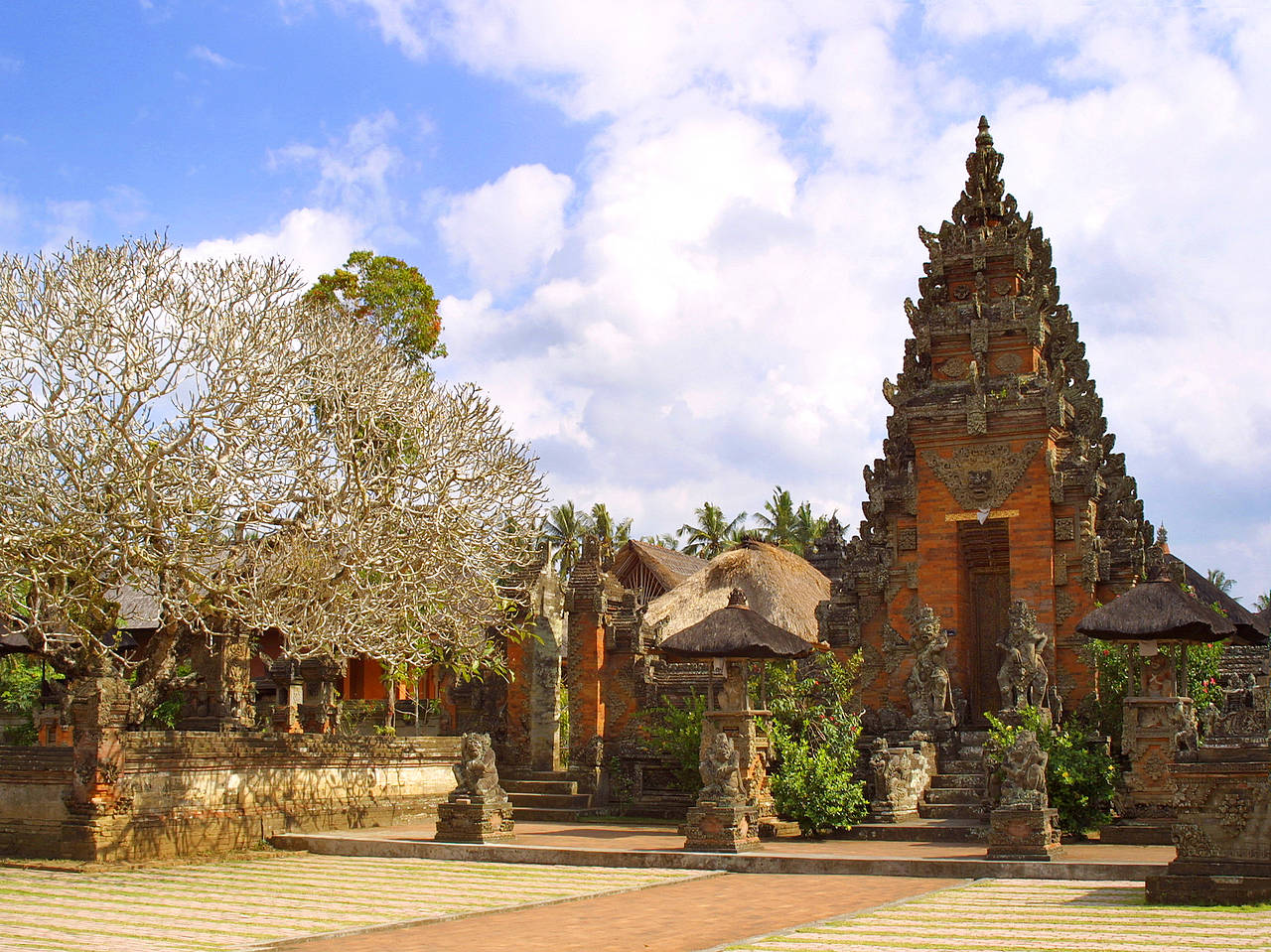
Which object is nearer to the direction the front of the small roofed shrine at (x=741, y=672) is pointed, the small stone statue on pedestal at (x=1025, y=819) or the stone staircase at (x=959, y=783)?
the small stone statue on pedestal

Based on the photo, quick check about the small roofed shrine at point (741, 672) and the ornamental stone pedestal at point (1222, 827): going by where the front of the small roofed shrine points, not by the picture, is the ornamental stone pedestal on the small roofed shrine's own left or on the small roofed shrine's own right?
on the small roofed shrine's own left

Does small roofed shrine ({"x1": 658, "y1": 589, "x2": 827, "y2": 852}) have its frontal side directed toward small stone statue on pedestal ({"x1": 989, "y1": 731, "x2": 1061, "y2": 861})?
no

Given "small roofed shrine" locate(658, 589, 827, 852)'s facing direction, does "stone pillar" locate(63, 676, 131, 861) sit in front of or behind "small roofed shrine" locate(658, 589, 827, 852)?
in front

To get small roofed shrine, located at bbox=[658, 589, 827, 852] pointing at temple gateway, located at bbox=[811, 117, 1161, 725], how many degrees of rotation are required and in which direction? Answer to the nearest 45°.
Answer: approximately 180°

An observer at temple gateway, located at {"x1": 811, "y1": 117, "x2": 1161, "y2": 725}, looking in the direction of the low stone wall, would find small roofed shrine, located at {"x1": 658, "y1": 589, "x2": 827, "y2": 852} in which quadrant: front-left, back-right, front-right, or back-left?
front-left

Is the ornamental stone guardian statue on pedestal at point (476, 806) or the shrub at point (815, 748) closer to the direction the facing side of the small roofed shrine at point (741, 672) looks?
the ornamental stone guardian statue on pedestal

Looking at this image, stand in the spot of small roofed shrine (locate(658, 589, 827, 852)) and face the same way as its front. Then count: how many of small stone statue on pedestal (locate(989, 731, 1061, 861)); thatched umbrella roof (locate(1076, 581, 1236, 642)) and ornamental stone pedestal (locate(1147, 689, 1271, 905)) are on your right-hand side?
0

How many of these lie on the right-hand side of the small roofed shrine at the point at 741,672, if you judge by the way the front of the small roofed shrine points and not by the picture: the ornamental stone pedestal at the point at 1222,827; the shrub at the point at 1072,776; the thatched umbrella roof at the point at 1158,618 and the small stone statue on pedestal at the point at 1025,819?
0

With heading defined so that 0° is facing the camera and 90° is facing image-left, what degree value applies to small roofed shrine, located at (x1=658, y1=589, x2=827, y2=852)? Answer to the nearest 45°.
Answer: approximately 45°

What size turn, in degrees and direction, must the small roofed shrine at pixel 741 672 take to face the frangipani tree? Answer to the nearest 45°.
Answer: approximately 45° to its right

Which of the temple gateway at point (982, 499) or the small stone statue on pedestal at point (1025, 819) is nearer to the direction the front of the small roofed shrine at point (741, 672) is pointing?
the small stone statue on pedestal

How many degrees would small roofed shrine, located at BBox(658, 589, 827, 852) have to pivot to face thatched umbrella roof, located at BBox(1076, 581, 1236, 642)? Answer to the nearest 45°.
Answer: approximately 135° to its left
